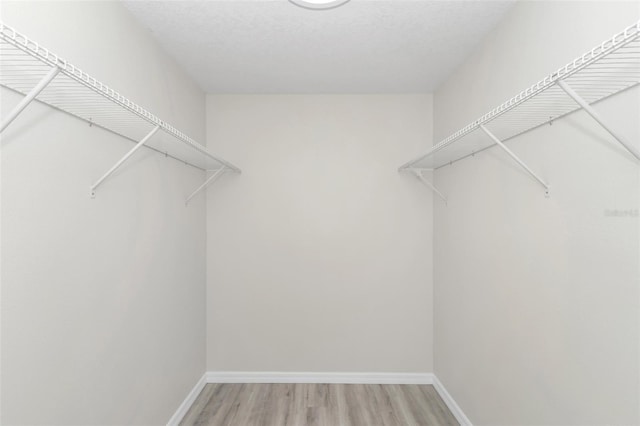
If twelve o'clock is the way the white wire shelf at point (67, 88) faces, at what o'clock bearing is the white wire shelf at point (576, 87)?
the white wire shelf at point (576, 87) is roughly at 1 o'clock from the white wire shelf at point (67, 88).

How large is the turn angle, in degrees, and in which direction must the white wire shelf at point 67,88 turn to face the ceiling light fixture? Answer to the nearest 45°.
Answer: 0° — it already faces it

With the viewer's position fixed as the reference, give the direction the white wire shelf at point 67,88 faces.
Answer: facing to the right of the viewer
